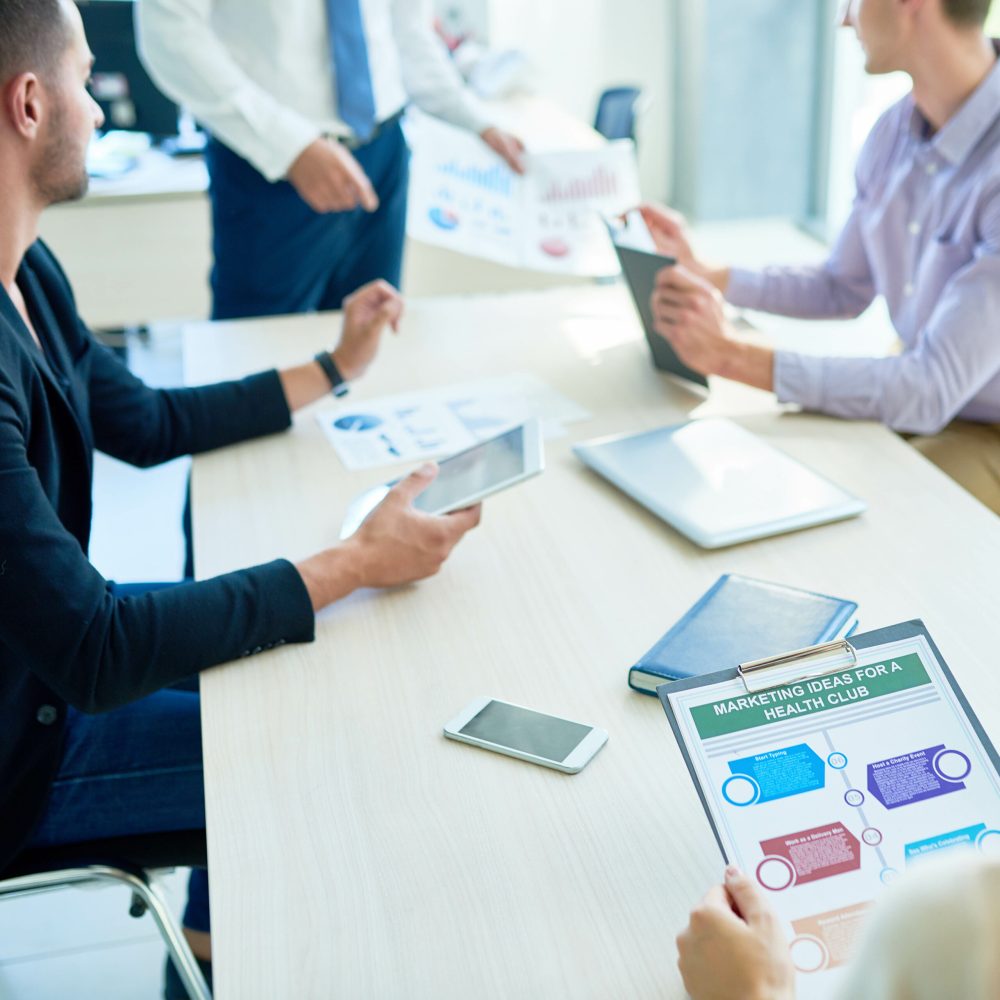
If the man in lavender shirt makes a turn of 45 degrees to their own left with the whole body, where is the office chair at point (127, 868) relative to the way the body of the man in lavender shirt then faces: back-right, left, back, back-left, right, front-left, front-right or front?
front-right

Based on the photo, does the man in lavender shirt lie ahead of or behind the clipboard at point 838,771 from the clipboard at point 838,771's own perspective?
behind

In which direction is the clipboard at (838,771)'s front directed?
toward the camera

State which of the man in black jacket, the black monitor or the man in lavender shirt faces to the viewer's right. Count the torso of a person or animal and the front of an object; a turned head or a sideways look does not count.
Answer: the man in black jacket

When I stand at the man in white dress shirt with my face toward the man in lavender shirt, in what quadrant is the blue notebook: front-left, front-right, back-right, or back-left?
front-right

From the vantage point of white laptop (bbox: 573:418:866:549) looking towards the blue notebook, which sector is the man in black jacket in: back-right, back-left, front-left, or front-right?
front-right

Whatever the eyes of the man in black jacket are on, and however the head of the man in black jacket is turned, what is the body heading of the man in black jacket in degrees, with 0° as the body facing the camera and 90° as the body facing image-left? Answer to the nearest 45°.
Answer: approximately 270°
